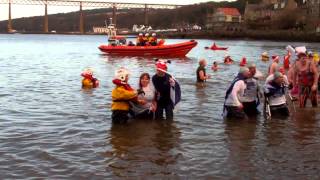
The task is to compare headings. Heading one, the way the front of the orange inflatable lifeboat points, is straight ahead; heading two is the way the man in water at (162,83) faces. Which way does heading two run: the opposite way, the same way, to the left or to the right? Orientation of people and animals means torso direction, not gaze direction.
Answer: to the right

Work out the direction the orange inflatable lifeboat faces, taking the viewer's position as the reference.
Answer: facing to the right of the viewer

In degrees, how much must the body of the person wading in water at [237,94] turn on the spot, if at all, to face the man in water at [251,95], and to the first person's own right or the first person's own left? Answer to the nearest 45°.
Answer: approximately 45° to the first person's own left

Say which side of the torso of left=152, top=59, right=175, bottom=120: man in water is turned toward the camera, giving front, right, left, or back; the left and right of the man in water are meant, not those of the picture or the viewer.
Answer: front

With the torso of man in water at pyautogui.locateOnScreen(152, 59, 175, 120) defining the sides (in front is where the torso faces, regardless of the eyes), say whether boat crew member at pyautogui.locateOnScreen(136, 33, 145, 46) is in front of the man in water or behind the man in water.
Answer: behind

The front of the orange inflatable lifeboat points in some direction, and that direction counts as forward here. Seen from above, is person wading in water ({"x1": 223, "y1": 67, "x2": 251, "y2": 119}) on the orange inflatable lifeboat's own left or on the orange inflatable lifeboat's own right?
on the orange inflatable lifeboat's own right

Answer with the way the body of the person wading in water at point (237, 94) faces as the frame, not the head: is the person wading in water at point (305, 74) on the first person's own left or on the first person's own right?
on the first person's own left

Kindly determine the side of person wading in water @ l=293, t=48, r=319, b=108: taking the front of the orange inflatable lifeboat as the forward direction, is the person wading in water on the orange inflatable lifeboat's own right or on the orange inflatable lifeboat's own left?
on the orange inflatable lifeboat's own right
